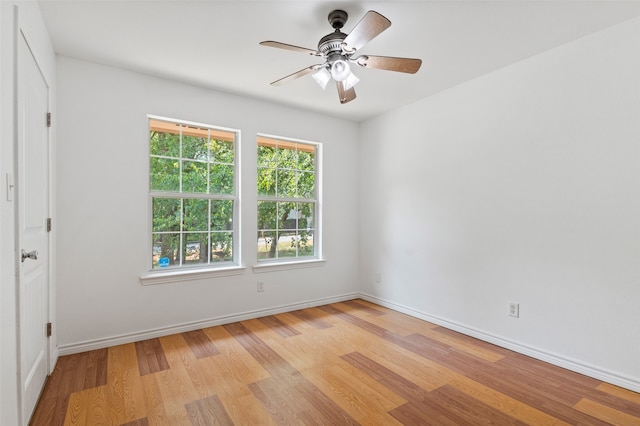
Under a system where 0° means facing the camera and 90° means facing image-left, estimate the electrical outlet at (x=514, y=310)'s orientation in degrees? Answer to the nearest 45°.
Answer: approximately 45°

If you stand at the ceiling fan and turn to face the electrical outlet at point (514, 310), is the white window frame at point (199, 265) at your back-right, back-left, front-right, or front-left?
back-left

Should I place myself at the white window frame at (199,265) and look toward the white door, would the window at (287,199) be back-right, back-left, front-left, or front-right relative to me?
back-left

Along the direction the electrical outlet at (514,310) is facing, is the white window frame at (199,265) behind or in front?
in front

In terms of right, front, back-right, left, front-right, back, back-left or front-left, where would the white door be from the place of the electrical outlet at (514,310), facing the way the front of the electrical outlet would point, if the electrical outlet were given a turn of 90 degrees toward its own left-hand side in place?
right

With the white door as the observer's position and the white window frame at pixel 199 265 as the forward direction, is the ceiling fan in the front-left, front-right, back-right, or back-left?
front-right

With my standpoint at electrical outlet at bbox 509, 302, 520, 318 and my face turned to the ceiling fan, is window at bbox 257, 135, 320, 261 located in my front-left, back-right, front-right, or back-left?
front-right

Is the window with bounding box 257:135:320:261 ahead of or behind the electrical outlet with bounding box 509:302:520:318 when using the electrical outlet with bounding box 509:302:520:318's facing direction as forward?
ahead
